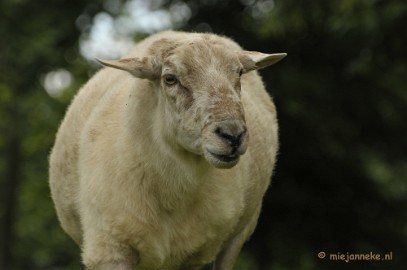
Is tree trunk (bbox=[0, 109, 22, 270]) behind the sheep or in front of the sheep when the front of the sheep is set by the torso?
behind

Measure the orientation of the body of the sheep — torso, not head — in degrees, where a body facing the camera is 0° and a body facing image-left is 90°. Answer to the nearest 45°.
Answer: approximately 0°
